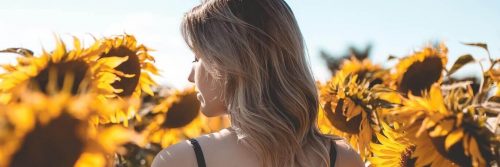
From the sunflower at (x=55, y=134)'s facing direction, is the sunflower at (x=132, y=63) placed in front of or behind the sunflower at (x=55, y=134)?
behind

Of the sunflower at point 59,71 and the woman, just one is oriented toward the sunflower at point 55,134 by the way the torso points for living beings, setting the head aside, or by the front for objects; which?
the sunflower at point 59,71

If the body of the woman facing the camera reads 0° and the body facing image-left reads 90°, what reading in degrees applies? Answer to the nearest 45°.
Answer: approximately 180°

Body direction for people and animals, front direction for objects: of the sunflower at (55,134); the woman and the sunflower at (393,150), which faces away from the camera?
the woman

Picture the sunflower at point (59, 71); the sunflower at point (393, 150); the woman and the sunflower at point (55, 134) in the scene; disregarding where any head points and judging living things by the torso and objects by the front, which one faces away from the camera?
the woman

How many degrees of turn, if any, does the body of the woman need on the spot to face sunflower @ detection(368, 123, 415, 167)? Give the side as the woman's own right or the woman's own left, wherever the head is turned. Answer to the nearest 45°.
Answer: approximately 90° to the woman's own right

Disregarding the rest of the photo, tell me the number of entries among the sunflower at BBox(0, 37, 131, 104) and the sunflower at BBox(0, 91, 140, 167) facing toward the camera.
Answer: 2

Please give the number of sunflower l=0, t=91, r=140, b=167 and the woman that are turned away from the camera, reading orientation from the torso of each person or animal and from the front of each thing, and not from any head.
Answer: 1

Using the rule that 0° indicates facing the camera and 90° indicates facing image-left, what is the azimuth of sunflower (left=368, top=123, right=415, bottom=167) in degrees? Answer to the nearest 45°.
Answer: approximately 315°
